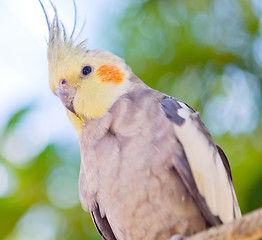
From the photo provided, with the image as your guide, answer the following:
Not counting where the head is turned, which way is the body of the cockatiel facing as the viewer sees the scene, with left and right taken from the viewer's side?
facing the viewer and to the left of the viewer
